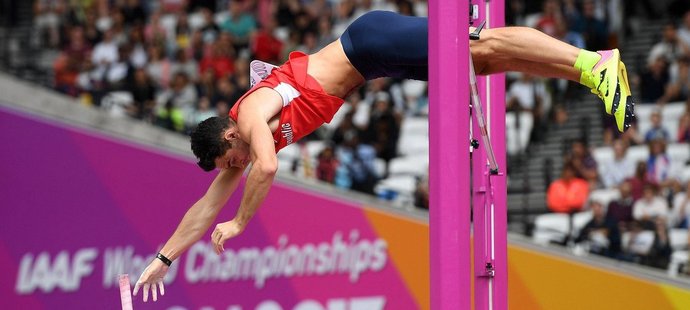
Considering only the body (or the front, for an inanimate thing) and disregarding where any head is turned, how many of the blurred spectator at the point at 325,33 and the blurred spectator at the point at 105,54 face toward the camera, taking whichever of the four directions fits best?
2

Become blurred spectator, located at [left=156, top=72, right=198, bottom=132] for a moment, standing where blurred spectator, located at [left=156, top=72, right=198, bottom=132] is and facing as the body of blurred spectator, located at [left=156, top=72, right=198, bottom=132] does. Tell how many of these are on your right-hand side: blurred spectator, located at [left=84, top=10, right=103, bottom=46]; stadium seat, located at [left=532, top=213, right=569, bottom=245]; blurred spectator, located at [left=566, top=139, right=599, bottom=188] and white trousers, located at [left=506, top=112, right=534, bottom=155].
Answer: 1

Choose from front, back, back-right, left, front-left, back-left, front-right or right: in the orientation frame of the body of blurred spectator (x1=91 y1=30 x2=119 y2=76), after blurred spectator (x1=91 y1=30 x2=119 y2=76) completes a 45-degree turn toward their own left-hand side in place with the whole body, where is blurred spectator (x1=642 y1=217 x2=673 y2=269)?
front

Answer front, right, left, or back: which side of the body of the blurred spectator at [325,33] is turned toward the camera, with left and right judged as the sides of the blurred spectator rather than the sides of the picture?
front

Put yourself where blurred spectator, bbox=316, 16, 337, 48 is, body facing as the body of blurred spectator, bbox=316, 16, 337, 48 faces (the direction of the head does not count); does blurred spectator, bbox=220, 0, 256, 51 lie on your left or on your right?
on your right

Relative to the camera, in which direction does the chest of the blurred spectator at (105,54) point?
toward the camera
